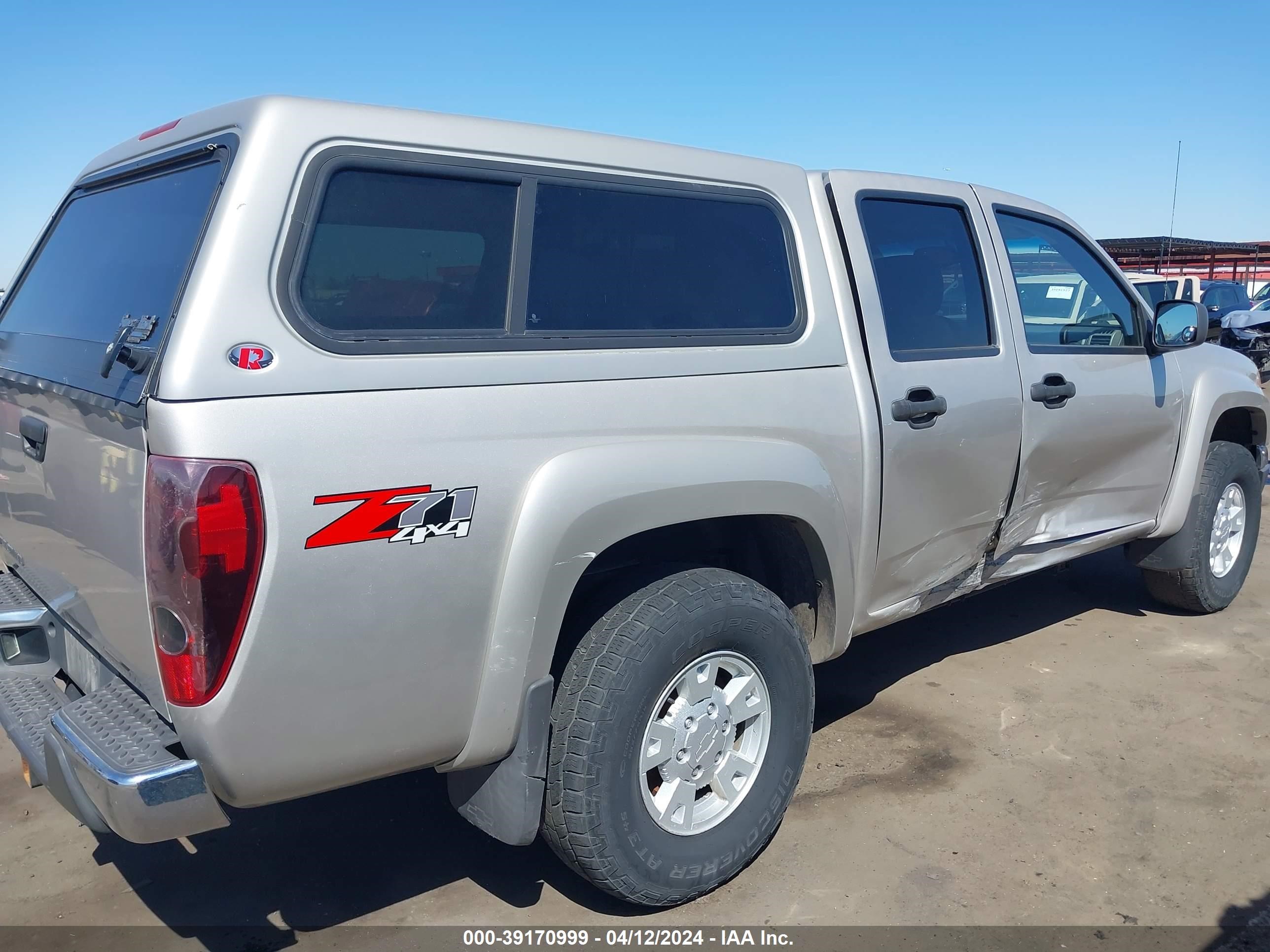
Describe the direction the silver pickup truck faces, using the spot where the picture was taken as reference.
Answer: facing away from the viewer and to the right of the viewer

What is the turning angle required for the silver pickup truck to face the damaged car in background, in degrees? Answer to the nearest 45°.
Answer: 0° — it already faces it

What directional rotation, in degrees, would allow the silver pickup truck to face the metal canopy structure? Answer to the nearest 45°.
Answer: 0° — it already faces it
